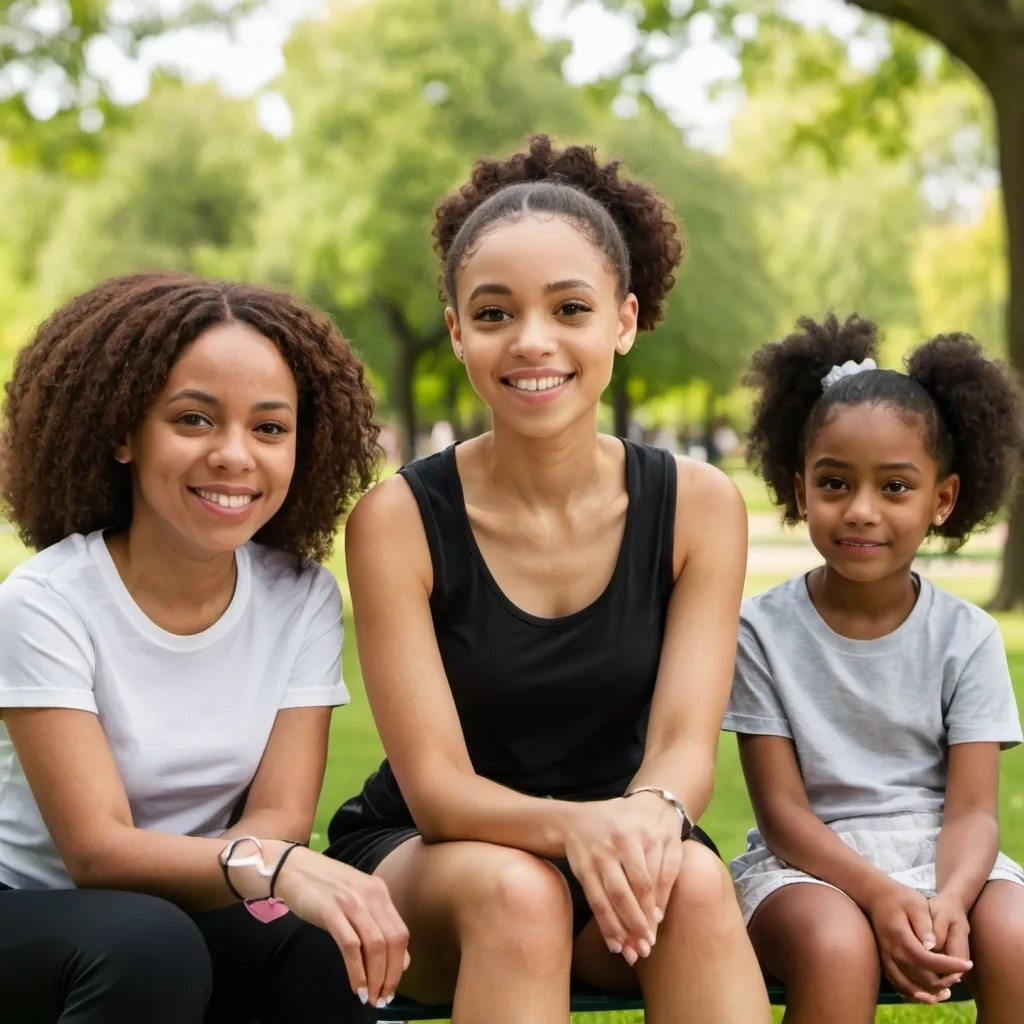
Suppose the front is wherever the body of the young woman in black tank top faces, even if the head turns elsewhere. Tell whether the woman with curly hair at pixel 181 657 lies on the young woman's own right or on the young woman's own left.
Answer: on the young woman's own right

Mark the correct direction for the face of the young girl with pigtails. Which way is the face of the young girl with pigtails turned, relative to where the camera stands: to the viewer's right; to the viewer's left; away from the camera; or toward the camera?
toward the camera

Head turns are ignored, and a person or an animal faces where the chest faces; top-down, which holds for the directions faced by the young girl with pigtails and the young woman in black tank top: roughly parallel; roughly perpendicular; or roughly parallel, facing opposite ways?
roughly parallel

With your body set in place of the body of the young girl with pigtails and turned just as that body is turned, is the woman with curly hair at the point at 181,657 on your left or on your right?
on your right

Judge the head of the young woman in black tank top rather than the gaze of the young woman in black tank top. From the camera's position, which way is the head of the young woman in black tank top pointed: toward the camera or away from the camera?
toward the camera

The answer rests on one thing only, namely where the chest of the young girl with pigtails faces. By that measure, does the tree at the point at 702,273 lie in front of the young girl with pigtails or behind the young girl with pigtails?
behind

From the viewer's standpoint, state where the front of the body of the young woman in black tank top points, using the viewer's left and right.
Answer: facing the viewer

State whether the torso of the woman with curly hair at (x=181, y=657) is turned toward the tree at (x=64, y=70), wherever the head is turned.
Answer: no

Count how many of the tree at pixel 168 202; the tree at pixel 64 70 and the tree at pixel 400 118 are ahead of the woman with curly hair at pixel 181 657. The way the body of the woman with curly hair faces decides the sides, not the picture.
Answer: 0

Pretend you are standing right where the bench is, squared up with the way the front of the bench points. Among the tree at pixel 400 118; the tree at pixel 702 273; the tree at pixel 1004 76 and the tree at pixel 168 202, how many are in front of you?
0

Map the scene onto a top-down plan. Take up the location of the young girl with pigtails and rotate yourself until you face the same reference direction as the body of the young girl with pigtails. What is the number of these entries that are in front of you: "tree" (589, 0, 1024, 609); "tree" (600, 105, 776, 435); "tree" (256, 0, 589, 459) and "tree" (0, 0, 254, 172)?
0

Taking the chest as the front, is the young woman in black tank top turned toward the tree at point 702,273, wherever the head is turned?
no

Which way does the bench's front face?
toward the camera

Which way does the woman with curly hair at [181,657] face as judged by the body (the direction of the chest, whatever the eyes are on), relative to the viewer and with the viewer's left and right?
facing the viewer and to the right of the viewer

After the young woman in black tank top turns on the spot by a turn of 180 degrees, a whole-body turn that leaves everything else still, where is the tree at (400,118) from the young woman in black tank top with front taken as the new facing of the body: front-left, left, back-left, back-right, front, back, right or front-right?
front

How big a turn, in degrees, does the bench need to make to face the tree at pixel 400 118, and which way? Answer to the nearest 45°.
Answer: approximately 180°

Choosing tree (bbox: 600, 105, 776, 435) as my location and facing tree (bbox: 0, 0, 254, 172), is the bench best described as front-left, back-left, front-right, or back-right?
front-left
